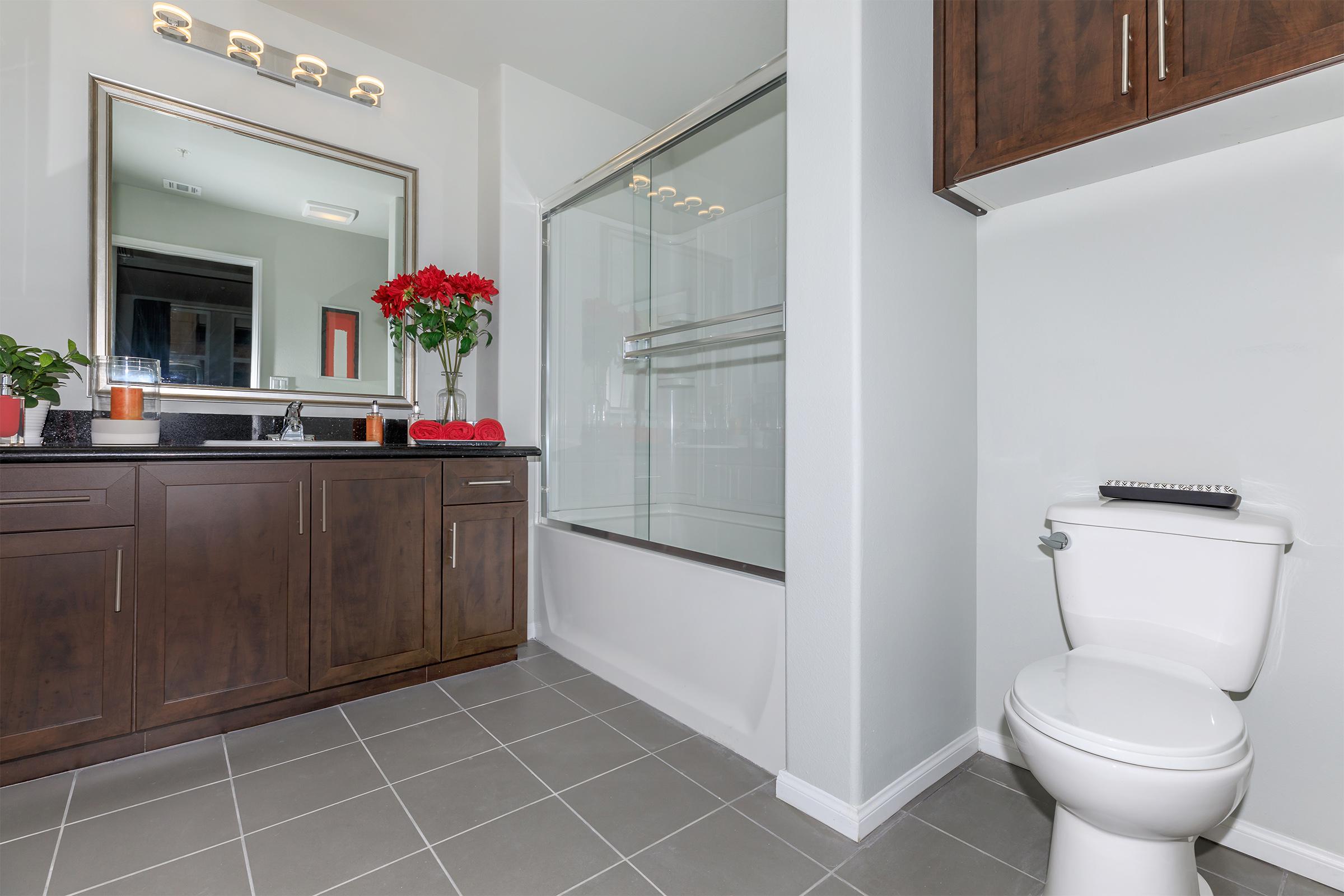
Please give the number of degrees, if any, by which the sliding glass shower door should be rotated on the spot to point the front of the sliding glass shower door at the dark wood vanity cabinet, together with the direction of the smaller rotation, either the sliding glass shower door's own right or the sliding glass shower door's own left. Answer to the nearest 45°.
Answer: approximately 45° to the sliding glass shower door's own right

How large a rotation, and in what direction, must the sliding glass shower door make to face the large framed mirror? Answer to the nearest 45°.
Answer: approximately 45° to its right

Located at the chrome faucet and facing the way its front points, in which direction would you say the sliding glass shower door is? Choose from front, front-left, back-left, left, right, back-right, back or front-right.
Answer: front-left

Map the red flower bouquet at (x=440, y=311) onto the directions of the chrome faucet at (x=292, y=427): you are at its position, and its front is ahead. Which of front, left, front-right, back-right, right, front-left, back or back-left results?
left

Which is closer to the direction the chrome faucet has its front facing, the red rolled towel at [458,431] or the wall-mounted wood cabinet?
the wall-mounted wood cabinet

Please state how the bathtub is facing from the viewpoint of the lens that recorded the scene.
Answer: facing the viewer and to the left of the viewer

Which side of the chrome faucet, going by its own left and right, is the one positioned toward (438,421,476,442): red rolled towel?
left

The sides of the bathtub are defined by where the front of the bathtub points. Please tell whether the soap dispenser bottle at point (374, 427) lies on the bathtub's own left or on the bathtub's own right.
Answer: on the bathtub's own right

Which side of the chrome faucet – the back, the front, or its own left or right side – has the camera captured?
front

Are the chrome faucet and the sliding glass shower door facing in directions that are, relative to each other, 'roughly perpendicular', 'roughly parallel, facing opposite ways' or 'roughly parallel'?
roughly perpendicular

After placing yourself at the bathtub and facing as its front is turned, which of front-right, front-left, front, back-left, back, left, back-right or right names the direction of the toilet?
left
